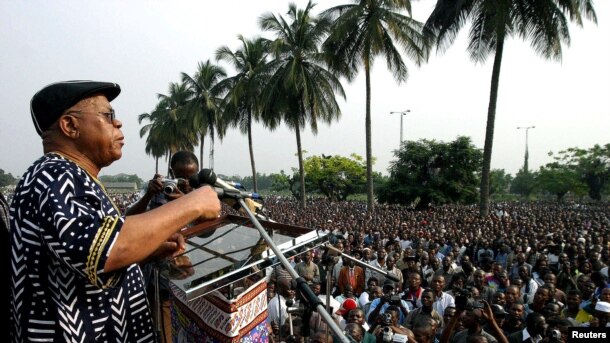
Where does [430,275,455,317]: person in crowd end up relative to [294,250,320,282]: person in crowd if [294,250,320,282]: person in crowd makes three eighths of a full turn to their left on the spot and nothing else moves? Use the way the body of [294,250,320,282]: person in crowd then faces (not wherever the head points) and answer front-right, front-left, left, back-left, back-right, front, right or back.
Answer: right

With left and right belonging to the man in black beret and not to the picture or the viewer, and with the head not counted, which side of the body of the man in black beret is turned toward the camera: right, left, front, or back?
right

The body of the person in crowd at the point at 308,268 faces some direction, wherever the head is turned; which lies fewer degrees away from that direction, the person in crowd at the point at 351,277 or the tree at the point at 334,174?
the person in crowd

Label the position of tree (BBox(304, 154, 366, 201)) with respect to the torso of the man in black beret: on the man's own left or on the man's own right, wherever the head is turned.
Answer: on the man's own left

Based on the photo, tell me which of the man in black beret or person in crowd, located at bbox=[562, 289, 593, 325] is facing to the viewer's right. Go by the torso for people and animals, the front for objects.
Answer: the man in black beret

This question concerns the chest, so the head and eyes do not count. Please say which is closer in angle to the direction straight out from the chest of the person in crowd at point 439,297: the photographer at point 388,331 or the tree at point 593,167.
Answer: the photographer

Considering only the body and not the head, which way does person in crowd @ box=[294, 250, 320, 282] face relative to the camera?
toward the camera

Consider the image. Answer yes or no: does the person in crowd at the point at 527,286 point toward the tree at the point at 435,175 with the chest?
no

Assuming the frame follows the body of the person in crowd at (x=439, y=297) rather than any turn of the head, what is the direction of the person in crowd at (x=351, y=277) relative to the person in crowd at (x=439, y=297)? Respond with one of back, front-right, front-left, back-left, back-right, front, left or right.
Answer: right

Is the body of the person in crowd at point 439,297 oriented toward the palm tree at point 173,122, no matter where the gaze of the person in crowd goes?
no

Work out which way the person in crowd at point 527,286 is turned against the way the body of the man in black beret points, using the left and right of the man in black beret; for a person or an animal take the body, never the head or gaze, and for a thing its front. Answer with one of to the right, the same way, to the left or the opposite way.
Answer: the opposite way

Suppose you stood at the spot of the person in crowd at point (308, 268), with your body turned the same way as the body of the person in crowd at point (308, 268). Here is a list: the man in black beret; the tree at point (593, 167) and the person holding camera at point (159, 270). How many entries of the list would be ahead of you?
2

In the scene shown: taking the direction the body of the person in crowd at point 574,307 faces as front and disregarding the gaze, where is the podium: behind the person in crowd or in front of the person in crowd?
in front

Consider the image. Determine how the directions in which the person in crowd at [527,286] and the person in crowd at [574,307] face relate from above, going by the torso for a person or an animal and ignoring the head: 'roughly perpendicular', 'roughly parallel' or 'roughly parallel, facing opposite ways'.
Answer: roughly parallel

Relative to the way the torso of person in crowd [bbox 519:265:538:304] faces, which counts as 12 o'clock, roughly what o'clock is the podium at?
The podium is roughly at 11 o'clock from the person in crowd.

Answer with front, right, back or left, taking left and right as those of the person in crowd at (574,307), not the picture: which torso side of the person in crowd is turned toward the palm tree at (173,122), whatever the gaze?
right

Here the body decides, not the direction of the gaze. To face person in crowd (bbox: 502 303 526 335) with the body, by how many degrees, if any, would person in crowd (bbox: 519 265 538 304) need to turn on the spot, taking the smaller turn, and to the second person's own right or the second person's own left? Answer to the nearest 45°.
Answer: approximately 45° to the second person's own left

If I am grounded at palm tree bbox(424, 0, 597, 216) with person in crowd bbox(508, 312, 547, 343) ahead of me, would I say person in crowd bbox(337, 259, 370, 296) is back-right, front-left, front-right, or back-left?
front-right

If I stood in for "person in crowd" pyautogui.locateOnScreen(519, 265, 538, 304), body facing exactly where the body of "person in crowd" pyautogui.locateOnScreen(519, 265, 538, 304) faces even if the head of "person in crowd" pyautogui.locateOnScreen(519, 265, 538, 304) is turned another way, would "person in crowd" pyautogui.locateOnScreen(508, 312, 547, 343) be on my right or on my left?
on my left

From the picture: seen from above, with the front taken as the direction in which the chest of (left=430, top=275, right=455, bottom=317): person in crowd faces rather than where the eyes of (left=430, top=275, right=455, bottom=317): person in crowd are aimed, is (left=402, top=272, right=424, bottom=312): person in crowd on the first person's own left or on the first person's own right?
on the first person's own right

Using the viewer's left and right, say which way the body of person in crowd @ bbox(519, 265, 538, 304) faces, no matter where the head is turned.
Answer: facing the viewer and to the left of the viewer

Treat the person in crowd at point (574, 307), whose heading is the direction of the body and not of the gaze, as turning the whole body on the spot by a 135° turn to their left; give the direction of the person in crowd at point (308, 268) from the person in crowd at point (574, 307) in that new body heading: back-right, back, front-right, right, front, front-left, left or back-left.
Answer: back
